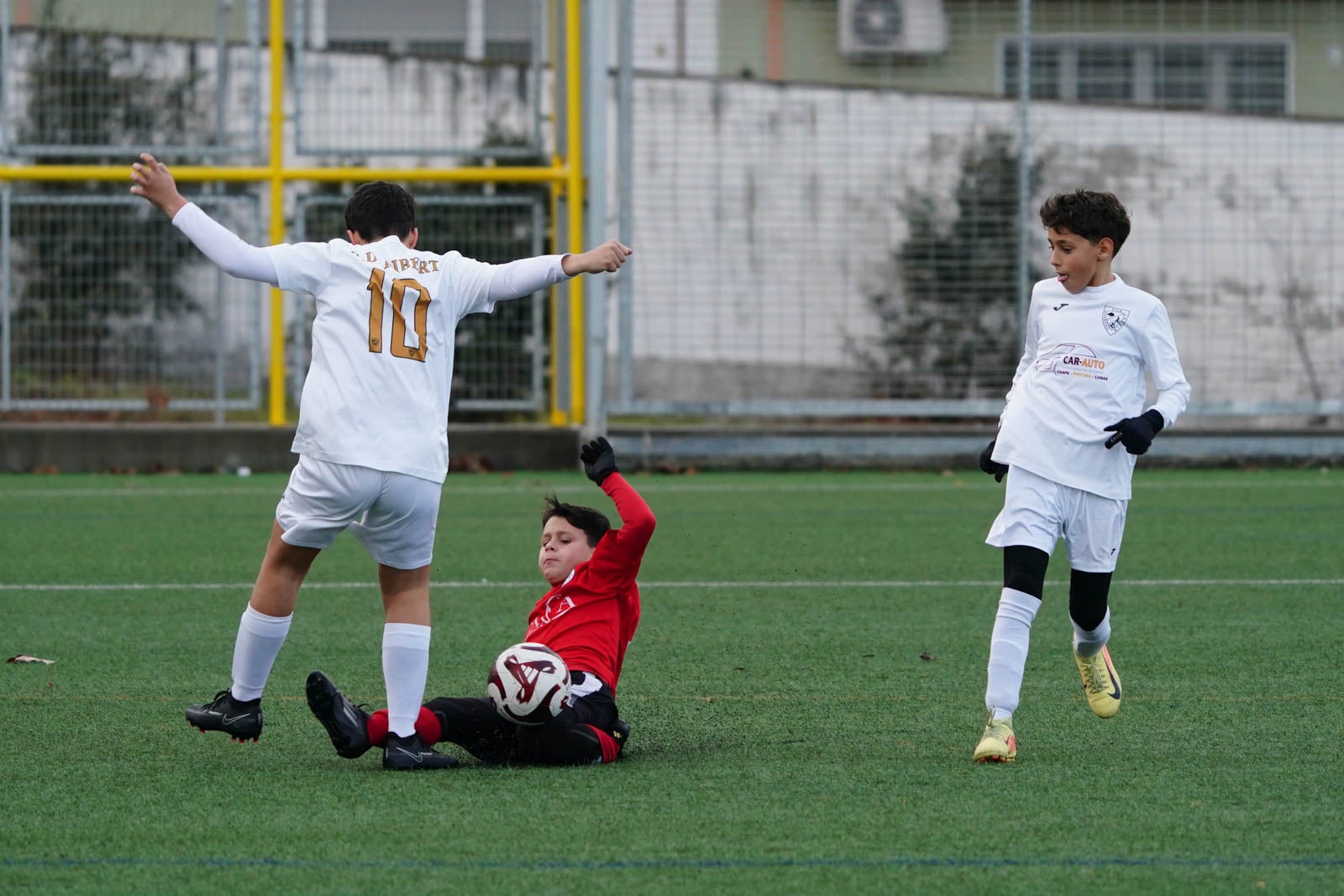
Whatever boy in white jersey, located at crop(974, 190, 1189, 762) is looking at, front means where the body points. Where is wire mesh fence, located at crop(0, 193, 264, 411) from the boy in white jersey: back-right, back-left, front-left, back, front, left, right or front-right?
back-right

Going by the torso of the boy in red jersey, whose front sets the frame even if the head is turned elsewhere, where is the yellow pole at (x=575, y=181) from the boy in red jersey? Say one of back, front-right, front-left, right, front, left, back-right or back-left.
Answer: back-right

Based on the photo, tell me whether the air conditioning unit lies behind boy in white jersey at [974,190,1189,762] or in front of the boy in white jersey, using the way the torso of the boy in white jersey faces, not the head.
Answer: behind

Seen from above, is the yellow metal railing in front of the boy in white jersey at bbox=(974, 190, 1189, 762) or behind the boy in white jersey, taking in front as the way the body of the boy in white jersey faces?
behind

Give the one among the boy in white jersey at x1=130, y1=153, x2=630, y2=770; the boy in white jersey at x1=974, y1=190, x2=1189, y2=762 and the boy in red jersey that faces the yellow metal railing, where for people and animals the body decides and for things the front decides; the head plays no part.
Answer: the boy in white jersey at x1=130, y1=153, x2=630, y2=770

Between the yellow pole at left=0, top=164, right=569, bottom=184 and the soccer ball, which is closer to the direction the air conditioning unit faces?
the soccer ball

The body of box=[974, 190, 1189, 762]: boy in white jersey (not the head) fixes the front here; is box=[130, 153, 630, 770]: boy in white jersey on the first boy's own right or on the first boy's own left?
on the first boy's own right

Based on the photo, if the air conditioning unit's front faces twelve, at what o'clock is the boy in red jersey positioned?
The boy in red jersey is roughly at 12 o'clock from the air conditioning unit.

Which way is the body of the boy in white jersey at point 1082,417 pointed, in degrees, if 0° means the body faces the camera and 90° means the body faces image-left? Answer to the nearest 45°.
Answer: approximately 0°

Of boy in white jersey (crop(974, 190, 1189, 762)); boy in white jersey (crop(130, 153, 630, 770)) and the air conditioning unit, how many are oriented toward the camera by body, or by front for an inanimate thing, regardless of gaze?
2

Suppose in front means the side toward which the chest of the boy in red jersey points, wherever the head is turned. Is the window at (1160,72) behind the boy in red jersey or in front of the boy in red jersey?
behind

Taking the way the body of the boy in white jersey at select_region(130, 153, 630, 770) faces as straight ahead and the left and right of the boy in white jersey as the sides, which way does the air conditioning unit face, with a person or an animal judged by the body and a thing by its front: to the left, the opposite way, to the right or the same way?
the opposite way
